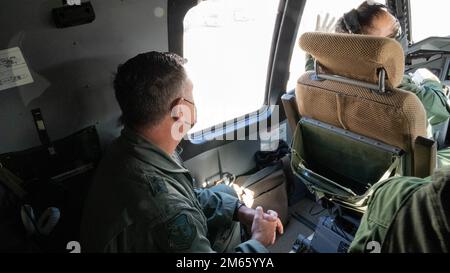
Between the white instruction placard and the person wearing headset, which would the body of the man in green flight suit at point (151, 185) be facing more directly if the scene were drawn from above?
the person wearing headset

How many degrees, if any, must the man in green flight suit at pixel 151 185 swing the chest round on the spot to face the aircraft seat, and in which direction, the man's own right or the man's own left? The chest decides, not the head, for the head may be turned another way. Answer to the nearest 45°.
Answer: approximately 45° to the man's own right

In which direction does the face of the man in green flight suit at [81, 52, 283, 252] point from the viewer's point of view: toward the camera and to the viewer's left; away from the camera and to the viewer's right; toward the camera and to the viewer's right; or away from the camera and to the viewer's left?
away from the camera and to the viewer's right

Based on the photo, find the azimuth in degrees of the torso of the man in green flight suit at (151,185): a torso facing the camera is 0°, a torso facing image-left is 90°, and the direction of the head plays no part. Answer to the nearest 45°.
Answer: approximately 225°

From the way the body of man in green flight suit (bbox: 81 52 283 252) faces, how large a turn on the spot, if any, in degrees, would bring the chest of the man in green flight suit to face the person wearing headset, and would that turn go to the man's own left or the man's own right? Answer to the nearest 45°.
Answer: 0° — they already face them
